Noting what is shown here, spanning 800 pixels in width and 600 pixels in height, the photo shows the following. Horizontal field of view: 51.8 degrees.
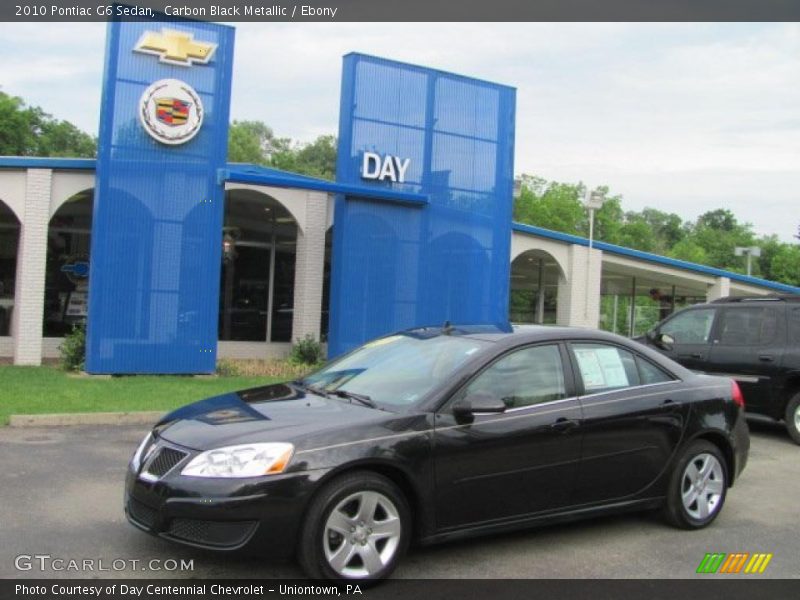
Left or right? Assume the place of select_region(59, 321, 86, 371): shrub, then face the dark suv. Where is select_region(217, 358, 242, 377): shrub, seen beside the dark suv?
left

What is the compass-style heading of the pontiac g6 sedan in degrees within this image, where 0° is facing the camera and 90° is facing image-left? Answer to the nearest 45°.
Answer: approximately 45°

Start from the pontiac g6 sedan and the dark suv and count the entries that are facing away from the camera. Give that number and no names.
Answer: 0

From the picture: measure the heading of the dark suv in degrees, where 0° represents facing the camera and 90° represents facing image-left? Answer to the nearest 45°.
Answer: approximately 90°

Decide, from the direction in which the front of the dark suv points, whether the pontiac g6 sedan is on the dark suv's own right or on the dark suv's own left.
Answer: on the dark suv's own left

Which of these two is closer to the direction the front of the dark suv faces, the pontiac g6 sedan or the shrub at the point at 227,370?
the shrub

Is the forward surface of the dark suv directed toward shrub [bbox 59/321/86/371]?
yes

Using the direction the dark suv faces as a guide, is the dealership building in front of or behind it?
in front

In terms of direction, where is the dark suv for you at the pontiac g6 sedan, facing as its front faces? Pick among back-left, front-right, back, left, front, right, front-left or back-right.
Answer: back

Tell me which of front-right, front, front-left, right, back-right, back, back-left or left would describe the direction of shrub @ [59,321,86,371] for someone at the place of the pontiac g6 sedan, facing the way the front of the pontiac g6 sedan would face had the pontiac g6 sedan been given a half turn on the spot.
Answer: left

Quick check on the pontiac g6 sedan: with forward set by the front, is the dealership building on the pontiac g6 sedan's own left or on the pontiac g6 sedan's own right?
on the pontiac g6 sedan's own right

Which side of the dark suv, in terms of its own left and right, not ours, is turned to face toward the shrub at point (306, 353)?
front

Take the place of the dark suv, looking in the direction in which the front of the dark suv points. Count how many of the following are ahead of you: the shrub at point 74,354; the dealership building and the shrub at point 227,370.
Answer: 3
